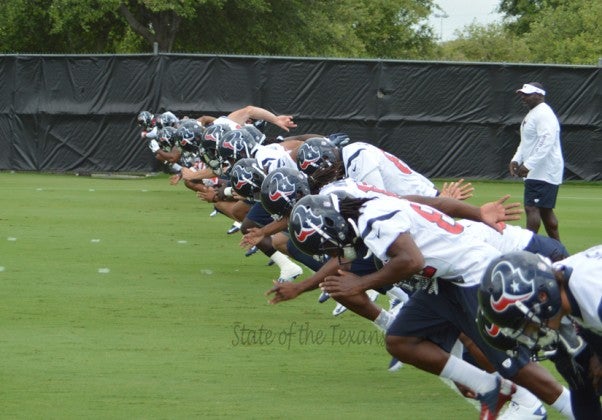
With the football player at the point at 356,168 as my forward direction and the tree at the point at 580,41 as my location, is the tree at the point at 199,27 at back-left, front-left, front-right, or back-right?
front-right

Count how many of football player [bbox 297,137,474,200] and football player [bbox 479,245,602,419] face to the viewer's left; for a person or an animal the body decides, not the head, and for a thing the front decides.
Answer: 2

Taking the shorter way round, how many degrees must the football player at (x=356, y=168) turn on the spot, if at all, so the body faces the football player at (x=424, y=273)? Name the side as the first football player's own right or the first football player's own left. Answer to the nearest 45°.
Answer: approximately 90° to the first football player's own left

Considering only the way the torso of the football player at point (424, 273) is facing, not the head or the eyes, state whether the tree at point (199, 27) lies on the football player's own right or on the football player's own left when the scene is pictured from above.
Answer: on the football player's own right

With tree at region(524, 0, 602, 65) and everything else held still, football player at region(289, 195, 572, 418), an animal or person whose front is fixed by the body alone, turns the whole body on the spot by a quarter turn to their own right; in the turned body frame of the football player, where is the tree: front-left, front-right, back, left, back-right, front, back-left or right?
front

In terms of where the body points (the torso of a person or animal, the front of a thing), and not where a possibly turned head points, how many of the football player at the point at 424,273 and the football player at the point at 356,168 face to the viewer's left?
2

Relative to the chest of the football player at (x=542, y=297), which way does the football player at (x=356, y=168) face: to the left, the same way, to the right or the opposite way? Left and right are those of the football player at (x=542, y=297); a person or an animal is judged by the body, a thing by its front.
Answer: the same way

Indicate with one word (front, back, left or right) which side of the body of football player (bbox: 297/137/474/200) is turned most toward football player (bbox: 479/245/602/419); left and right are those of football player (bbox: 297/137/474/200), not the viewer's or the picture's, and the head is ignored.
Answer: left

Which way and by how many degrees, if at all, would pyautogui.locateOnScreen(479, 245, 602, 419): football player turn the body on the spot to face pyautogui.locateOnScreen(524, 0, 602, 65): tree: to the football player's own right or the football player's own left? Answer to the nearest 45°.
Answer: approximately 90° to the football player's own right

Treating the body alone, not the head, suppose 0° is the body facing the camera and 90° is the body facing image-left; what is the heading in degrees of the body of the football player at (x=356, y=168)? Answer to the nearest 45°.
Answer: approximately 90°

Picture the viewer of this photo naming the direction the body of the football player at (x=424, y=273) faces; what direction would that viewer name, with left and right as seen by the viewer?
facing to the left of the viewer

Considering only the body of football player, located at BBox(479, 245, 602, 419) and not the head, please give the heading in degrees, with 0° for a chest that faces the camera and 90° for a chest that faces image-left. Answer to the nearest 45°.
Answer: approximately 90°

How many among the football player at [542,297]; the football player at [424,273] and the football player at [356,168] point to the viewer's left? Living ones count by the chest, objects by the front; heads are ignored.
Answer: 3

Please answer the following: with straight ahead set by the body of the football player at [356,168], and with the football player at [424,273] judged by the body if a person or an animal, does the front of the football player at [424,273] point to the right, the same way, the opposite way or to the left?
the same way

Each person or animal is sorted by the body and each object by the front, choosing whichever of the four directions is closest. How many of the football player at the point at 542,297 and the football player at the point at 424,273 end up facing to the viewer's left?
2

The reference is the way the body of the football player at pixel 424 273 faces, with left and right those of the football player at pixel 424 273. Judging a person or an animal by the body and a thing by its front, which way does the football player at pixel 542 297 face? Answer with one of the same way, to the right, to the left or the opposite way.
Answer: the same way

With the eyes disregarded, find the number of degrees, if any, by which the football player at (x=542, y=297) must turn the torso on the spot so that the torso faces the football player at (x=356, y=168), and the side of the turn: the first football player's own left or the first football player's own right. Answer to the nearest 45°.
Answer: approximately 45° to the first football player's own right
